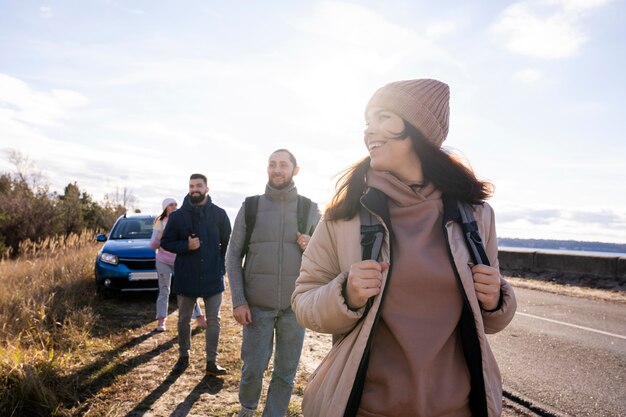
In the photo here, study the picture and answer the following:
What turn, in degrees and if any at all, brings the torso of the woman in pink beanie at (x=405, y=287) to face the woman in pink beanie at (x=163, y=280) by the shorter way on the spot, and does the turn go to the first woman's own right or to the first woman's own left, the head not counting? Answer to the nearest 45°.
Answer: approximately 135° to the first woman's own right

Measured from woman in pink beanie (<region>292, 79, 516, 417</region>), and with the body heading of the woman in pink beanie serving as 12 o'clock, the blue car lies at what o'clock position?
The blue car is roughly at 5 o'clock from the woman in pink beanie.

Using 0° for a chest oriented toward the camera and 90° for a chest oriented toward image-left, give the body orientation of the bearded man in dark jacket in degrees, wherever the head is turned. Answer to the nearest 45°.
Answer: approximately 0°

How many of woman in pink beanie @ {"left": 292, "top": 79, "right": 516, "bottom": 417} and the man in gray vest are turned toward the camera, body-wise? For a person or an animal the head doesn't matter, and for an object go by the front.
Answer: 2
